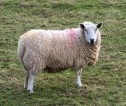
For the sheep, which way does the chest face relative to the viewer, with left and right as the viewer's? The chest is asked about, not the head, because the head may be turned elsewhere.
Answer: facing to the right of the viewer
